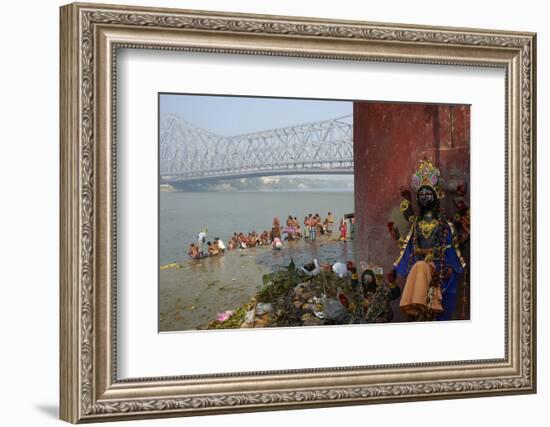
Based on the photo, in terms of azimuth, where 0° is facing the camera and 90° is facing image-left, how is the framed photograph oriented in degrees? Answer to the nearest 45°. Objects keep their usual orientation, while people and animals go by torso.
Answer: approximately 315°
